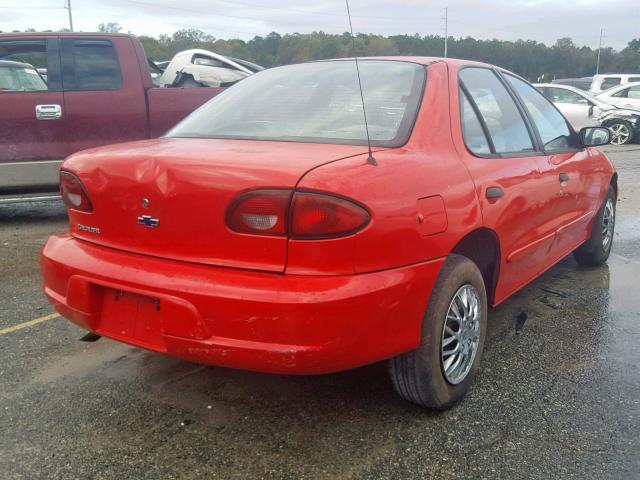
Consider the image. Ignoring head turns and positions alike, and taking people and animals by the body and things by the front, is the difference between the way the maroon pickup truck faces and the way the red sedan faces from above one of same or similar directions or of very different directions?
very different directions

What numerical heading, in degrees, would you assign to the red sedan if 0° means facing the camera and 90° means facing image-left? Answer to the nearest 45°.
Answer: approximately 225°

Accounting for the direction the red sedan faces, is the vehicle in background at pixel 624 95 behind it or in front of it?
in front

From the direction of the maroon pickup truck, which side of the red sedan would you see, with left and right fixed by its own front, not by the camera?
left

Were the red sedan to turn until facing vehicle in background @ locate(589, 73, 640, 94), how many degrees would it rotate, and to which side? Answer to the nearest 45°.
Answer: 0° — it already faces it

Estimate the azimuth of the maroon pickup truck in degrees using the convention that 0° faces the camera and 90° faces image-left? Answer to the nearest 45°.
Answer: approximately 90°

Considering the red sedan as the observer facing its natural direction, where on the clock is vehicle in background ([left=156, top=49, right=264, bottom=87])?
The vehicle in background is roughly at 10 o'clock from the red sedan.

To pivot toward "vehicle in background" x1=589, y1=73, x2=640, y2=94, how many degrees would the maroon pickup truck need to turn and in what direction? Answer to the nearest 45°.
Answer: approximately 135° to its right
